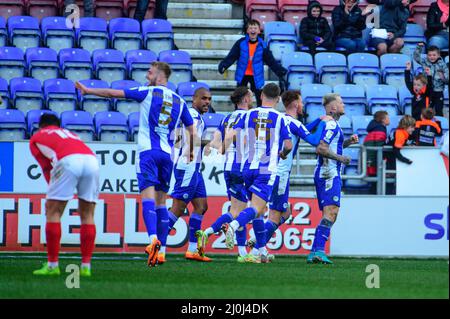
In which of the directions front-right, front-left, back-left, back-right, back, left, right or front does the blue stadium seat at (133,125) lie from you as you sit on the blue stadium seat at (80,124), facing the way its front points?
left

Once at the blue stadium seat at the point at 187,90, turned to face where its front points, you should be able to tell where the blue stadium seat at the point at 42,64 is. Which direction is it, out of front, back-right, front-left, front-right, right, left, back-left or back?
right

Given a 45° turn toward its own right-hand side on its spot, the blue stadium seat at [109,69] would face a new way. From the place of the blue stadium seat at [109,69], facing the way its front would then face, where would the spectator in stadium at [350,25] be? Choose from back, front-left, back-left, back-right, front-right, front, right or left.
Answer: back-left

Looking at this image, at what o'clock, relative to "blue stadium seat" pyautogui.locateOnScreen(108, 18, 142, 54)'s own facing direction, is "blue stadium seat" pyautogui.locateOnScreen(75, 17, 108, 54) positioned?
"blue stadium seat" pyautogui.locateOnScreen(75, 17, 108, 54) is roughly at 3 o'clock from "blue stadium seat" pyautogui.locateOnScreen(108, 18, 142, 54).

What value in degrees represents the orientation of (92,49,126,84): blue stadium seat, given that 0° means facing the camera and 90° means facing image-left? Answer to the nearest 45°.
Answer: approximately 0°

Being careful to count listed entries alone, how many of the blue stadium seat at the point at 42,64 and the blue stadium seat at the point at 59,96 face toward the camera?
2

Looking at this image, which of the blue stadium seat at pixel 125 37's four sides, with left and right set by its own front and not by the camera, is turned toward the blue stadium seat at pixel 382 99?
left
